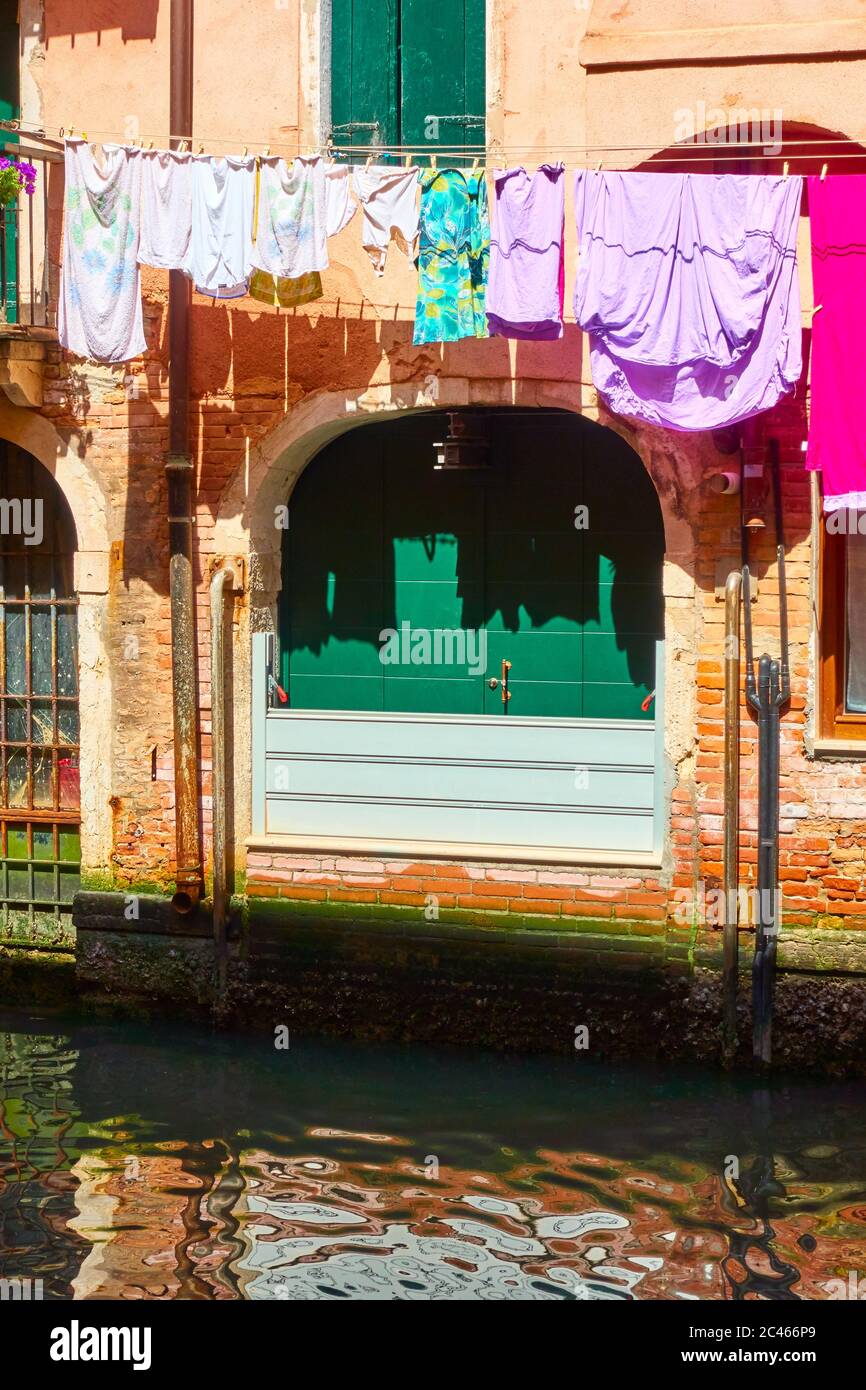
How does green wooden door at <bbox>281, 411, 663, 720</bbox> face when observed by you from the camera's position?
facing the viewer

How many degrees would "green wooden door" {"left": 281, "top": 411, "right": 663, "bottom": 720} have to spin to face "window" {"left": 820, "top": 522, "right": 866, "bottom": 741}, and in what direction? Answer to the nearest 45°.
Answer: approximately 45° to its left

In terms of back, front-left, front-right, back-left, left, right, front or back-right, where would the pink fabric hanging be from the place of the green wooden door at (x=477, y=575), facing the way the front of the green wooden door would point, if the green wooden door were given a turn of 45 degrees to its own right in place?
left

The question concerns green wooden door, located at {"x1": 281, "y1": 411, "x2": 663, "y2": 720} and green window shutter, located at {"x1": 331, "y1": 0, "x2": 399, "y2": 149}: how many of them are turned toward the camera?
2

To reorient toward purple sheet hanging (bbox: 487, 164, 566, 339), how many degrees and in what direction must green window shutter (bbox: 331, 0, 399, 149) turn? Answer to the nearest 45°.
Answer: approximately 45° to its left

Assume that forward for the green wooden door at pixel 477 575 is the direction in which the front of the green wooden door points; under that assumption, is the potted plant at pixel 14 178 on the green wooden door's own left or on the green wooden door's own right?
on the green wooden door's own right

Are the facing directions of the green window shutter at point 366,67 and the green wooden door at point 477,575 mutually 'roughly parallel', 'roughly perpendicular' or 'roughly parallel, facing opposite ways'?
roughly parallel
